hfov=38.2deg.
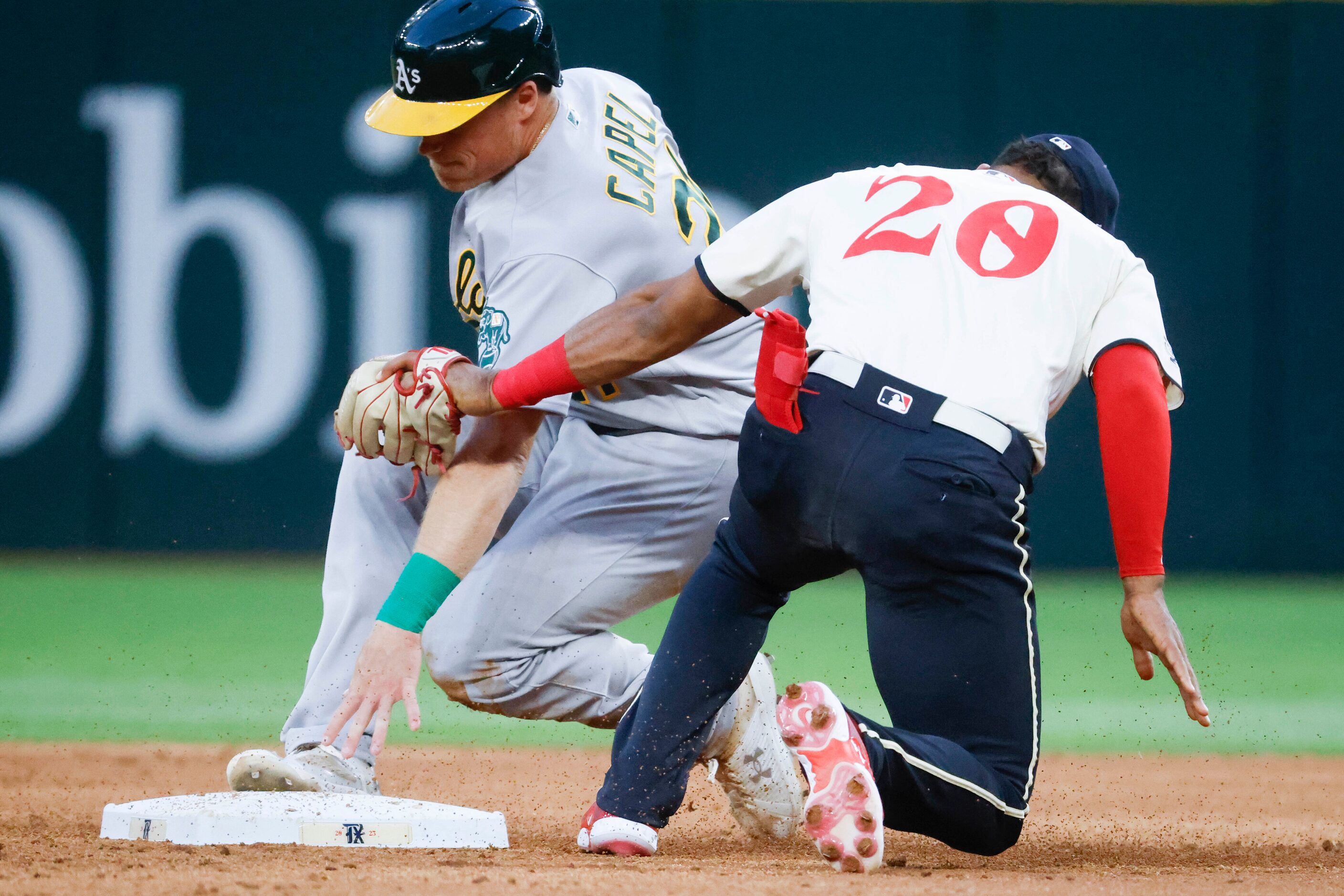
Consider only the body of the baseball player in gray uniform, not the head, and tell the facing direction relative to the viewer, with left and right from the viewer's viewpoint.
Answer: facing to the left of the viewer

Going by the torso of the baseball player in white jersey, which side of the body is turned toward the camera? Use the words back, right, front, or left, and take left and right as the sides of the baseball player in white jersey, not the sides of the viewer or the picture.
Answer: back

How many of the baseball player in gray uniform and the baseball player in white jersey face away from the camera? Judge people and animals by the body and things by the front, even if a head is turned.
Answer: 1

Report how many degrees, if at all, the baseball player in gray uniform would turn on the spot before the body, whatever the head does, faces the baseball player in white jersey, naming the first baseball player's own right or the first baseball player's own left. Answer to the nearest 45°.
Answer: approximately 135° to the first baseball player's own left

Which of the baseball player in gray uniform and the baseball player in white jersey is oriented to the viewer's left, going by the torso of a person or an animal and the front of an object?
the baseball player in gray uniform

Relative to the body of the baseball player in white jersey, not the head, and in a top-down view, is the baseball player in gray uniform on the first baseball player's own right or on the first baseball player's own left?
on the first baseball player's own left

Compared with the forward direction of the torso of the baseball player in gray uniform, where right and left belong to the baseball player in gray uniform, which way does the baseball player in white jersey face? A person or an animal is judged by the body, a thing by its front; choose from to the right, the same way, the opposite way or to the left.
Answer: to the right
